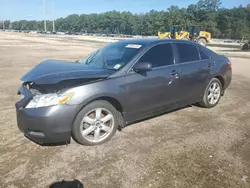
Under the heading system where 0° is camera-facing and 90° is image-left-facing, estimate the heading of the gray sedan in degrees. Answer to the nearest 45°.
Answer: approximately 45°

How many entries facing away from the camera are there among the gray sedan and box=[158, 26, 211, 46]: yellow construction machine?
0

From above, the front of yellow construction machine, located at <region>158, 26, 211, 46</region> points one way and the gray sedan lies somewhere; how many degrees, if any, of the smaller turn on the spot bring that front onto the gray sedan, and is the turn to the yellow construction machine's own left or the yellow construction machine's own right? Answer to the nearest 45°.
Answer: approximately 90° to the yellow construction machine's own left

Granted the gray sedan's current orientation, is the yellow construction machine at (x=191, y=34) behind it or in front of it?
behind

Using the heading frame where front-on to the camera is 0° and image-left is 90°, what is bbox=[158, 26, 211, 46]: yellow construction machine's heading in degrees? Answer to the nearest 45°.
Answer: approximately 90°
